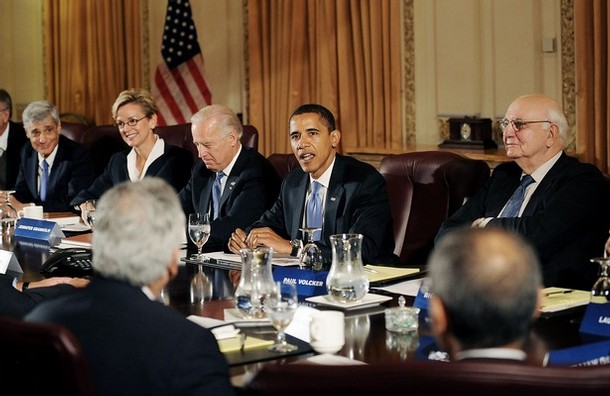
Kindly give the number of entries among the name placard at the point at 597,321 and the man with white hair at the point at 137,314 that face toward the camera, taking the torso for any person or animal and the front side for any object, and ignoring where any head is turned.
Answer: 1

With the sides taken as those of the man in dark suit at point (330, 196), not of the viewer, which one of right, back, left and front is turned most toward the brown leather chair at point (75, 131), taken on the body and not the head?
right

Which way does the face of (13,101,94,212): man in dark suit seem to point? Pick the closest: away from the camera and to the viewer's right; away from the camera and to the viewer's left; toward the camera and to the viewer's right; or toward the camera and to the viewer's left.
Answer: toward the camera and to the viewer's right

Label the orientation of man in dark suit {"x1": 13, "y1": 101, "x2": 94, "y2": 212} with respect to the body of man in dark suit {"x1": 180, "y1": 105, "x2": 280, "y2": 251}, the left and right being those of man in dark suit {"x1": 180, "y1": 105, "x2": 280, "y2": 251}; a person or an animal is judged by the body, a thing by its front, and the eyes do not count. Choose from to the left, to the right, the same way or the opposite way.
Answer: the same way

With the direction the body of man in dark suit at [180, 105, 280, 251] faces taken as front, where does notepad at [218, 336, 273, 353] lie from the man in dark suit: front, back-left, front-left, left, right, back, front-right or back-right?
front-left

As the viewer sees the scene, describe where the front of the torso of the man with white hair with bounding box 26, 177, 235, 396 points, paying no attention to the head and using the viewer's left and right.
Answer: facing away from the viewer and to the right of the viewer

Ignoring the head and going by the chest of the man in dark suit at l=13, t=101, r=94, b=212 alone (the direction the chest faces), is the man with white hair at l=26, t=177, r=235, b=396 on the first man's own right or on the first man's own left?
on the first man's own left

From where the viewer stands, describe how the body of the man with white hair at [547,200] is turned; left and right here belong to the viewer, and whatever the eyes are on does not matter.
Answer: facing the viewer and to the left of the viewer

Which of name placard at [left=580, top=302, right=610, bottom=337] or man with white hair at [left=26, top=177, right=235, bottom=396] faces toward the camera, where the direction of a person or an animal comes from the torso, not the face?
the name placard

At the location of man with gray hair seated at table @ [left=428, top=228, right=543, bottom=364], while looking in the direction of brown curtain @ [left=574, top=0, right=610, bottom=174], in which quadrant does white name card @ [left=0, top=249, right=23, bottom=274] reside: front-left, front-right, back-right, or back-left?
front-left

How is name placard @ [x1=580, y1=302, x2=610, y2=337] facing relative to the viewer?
toward the camera

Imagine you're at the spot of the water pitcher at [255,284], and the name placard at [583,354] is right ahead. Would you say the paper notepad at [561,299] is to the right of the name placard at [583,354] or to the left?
left

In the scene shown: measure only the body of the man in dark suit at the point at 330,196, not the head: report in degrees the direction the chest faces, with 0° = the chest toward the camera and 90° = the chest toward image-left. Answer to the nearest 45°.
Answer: approximately 45°
